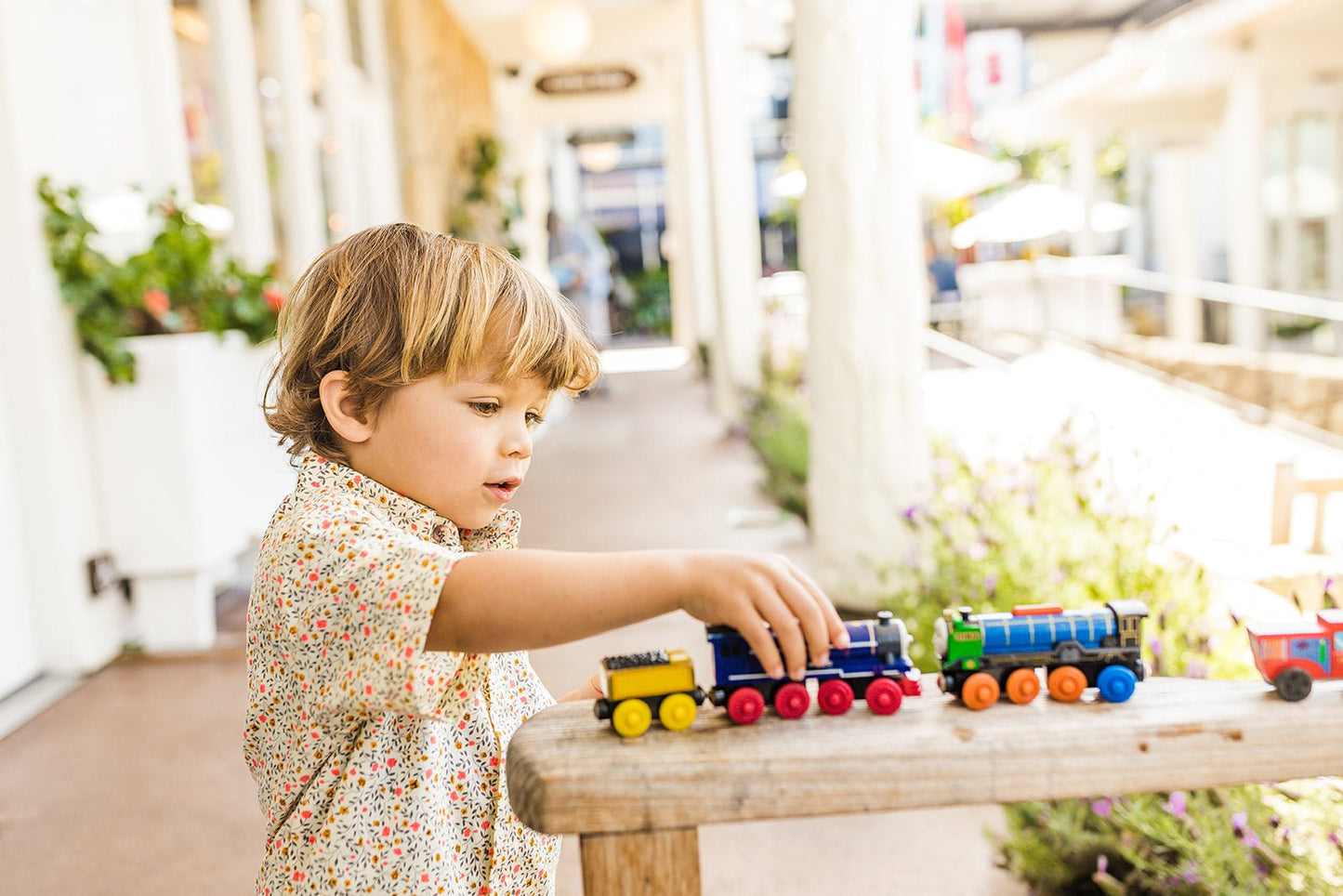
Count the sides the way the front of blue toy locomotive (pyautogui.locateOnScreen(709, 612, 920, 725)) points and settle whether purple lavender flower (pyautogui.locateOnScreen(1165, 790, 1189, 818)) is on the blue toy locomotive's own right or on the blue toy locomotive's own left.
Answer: on the blue toy locomotive's own left

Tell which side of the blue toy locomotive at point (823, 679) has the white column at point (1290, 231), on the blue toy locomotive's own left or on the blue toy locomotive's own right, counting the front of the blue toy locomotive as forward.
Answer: on the blue toy locomotive's own left

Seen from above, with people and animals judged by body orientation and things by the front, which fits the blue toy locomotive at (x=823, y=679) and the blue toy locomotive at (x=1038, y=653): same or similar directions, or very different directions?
very different directions

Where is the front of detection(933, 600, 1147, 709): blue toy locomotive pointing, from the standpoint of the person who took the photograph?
facing to the left of the viewer

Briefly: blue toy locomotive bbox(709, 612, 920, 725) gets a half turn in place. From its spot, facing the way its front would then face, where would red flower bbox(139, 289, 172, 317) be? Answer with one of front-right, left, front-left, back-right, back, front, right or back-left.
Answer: front-right

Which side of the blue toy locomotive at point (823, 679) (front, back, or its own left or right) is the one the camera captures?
right

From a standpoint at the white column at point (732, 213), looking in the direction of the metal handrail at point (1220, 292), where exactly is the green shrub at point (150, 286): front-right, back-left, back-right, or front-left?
back-right

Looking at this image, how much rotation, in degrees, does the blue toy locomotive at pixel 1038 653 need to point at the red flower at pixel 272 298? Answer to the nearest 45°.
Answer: approximately 45° to its right

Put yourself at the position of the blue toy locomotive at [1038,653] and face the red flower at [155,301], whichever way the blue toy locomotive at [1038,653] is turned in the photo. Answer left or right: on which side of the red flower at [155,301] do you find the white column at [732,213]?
right

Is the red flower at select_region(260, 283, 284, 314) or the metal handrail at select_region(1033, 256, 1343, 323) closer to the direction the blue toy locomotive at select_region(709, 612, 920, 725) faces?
the metal handrail
